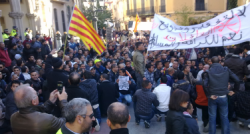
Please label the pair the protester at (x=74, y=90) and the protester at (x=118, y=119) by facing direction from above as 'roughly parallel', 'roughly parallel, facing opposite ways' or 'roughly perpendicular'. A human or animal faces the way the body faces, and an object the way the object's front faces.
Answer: roughly parallel

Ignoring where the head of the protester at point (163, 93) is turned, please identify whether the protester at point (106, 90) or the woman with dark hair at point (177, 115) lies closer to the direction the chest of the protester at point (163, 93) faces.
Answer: the protester

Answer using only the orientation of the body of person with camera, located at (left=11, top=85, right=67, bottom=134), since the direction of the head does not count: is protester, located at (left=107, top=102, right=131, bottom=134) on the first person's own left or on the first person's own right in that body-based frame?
on the first person's own right

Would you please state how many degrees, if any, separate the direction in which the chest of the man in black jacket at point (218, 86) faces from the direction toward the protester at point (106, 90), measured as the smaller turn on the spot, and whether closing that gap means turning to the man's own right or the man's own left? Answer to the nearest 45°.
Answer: approximately 90° to the man's own left

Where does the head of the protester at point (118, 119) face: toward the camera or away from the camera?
away from the camera

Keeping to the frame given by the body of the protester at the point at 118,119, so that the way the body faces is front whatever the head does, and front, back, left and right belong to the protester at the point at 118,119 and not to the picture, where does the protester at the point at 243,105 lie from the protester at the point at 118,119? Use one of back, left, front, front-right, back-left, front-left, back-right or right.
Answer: front-right

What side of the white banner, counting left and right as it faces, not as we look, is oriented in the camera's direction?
front

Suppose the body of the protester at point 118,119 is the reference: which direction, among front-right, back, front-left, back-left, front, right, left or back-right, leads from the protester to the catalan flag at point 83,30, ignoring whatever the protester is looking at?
front

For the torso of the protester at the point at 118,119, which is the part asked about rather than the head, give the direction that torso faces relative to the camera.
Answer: away from the camera

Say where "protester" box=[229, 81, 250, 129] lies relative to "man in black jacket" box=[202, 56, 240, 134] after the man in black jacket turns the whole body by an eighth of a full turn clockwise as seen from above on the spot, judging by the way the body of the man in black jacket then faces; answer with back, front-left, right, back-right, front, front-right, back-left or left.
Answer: front

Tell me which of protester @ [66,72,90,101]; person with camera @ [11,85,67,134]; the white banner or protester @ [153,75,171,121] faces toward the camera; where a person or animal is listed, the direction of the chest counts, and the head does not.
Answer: the white banner

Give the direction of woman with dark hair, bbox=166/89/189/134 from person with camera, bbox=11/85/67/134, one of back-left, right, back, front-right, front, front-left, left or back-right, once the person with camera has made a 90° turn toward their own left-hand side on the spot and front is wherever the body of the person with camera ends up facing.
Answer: back-right

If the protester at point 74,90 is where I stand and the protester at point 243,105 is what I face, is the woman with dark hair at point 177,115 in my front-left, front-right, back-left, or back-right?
front-right
